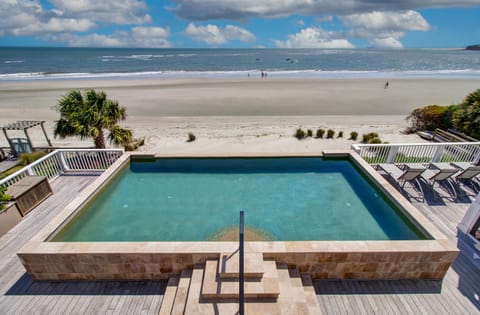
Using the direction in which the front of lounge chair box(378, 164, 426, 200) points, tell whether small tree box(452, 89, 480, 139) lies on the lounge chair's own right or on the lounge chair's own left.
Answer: on the lounge chair's own right

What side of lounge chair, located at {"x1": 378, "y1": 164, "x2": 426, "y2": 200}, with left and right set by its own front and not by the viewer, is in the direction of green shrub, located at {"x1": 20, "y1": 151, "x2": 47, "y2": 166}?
left

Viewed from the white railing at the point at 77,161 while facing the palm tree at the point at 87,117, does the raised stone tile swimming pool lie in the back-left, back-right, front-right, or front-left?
back-right

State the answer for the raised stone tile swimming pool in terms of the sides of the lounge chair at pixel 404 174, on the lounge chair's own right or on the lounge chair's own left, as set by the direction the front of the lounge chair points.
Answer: on the lounge chair's own left

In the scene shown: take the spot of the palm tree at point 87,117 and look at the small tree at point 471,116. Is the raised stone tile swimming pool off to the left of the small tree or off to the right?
right

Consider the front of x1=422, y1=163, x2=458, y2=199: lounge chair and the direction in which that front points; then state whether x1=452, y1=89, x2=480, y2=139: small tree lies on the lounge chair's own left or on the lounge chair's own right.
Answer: on the lounge chair's own right

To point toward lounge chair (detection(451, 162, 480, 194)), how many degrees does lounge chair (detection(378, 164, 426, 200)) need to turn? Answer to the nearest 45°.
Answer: approximately 90° to its right

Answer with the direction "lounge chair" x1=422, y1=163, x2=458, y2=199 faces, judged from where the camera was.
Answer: facing away from the viewer and to the left of the viewer

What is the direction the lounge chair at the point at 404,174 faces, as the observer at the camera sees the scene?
facing away from the viewer and to the left of the viewer
